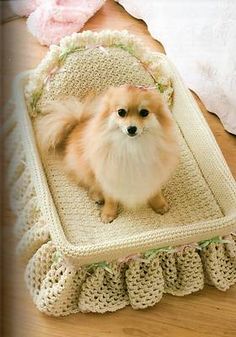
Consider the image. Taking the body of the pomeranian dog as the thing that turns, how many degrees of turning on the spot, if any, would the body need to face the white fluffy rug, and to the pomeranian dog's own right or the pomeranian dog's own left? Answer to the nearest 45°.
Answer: approximately 135° to the pomeranian dog's own left

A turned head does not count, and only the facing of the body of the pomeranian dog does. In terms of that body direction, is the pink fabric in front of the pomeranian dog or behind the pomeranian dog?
behind

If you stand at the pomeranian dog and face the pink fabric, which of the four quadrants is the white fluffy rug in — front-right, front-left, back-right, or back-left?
front-right

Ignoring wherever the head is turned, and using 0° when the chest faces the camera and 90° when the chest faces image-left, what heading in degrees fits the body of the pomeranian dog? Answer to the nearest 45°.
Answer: approximately 315°
